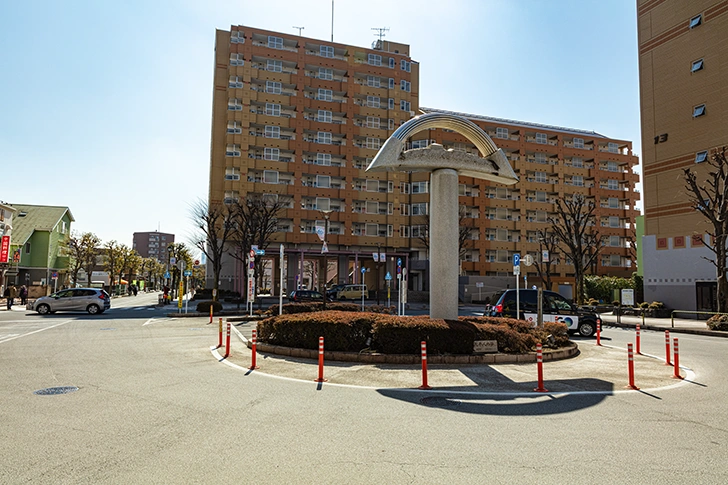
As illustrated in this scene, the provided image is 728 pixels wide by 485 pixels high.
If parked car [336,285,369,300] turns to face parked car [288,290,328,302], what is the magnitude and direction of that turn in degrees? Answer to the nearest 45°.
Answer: approximately 45° to its left

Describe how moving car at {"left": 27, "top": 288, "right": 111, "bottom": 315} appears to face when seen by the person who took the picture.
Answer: facing to the left of the viewer

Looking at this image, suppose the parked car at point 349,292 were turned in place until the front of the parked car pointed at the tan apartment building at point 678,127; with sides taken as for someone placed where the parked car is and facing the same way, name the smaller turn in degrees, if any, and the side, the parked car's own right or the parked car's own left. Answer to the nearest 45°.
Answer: approximately 180°

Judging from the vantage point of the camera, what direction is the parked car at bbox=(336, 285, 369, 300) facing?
facing to the left of the viewer

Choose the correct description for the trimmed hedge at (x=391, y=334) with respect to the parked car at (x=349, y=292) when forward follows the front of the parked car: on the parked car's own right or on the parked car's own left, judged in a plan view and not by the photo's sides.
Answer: on the parked car's own left
